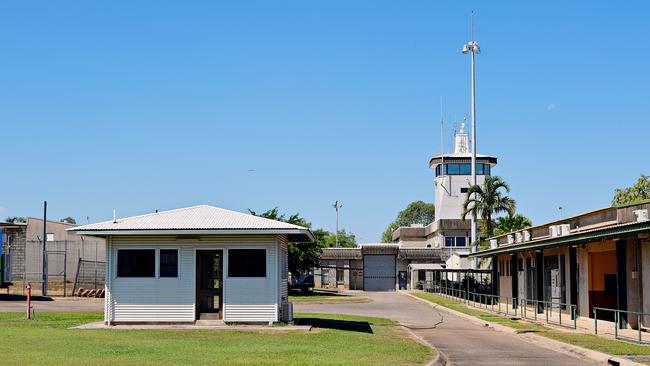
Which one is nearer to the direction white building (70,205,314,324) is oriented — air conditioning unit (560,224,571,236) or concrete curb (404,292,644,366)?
the concrete curb

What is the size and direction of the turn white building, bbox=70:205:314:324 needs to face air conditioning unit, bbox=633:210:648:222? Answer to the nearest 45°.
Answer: approximately 90° to its left

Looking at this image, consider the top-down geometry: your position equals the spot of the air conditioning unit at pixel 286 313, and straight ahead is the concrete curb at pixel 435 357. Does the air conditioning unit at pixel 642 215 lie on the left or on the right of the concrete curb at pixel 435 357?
left

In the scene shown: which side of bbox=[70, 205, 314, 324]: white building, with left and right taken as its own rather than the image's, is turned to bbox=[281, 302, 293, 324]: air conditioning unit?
left

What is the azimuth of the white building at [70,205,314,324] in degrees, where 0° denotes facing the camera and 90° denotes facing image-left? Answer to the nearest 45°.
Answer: approximately 0°

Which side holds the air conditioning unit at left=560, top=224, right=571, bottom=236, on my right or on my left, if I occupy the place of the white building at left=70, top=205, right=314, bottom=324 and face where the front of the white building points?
on my left

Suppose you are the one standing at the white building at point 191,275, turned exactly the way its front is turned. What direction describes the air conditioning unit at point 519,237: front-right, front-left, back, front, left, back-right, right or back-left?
back-left

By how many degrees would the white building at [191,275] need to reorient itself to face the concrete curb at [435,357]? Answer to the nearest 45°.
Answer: approximately 45° to its left
